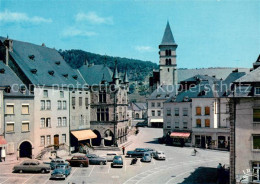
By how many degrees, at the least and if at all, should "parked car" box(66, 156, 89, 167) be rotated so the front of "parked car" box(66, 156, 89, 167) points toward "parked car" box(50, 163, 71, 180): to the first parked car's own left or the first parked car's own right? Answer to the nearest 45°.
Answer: approximately 90° to the first parked car's own left

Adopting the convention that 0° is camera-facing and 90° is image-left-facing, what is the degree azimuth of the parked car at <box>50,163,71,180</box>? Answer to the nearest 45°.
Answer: approximately 45°

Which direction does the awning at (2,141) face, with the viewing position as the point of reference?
facing the viewer and to the right of the viewer

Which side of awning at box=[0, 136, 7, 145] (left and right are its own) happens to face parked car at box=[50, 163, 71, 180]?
front

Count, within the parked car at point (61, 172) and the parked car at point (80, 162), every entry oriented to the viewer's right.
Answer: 0

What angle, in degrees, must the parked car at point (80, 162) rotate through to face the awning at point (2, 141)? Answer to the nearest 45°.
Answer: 0° — it already faces it

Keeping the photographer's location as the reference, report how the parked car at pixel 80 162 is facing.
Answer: facing to the left of the viewer

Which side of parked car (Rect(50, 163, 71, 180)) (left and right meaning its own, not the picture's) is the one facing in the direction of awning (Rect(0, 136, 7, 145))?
right
